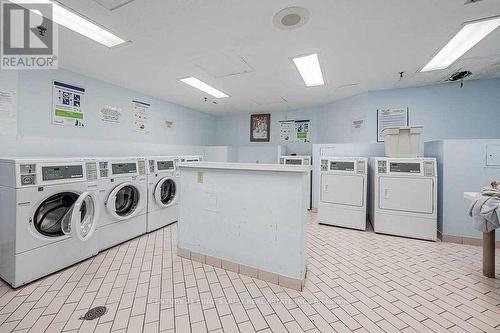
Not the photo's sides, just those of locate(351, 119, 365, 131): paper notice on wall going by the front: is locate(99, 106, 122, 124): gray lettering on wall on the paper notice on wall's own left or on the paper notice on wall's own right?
on the paper notice on wall's own right

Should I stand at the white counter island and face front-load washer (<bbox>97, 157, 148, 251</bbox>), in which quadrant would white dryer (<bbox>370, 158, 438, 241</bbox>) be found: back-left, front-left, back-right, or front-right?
back-right

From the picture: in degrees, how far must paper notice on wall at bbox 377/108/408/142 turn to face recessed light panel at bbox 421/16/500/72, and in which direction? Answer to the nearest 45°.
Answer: approximately 45° to its left

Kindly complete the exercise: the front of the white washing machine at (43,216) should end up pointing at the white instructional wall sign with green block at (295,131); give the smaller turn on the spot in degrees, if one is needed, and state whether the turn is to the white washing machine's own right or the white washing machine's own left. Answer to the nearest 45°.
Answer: approximately 45° to the white washing machine's own left

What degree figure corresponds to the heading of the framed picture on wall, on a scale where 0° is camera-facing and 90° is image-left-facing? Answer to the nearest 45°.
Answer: approximately 0°

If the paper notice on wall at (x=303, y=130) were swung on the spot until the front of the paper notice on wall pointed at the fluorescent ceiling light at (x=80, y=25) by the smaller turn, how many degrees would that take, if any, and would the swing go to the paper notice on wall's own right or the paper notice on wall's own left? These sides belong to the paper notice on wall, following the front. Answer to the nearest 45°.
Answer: approximately 45° to the paper notice on wall's own right

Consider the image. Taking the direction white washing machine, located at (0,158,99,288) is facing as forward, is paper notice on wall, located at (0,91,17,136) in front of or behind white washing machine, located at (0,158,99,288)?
behind

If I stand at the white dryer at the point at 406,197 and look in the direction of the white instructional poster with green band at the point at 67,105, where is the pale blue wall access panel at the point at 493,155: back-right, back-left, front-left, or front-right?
back-left

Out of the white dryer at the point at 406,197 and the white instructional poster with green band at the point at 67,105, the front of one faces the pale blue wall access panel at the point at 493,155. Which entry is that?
the white instructional poster with green band
